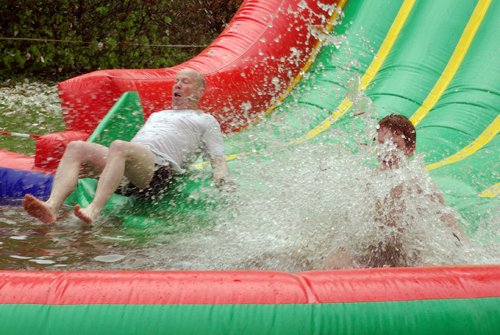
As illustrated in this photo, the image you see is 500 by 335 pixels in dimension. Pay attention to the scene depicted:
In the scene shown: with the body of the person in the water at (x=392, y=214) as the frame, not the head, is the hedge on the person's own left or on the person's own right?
on the person's own right

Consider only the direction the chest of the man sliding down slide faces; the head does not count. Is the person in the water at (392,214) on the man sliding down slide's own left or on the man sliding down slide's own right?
on the man sliding down slide's own left

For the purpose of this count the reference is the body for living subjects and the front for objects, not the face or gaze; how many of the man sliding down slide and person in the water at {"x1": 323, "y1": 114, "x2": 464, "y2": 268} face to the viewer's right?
0

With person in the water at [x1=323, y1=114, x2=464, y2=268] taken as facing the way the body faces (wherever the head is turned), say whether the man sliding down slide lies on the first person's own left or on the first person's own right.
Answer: on the first person's own right

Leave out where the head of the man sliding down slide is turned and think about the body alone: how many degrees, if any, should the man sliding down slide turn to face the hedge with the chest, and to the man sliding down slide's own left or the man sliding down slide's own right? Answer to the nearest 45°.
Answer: approximately 135° to the man sliding down slide's own right

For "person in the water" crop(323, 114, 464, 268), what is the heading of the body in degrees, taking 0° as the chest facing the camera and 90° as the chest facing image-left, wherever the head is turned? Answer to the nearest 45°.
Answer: approximately 45°

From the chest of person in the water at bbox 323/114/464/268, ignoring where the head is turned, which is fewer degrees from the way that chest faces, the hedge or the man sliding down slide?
the man sliding down slide
